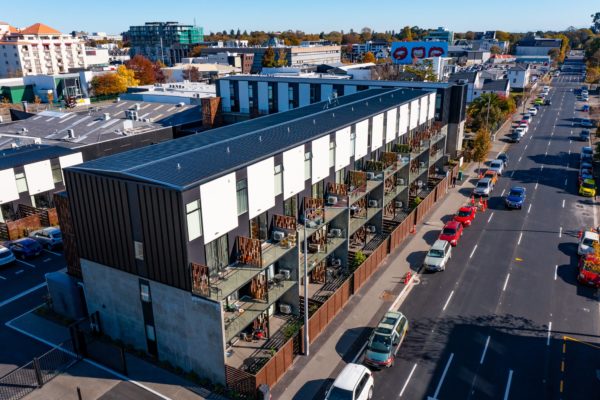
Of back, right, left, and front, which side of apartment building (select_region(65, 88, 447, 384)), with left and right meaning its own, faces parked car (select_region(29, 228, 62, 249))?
back

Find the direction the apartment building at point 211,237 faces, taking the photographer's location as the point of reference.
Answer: facing the viewer and to the right of the viewer

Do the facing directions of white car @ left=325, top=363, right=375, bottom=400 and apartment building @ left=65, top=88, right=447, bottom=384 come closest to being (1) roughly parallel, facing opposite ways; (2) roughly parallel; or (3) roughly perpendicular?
roughly perpendicular

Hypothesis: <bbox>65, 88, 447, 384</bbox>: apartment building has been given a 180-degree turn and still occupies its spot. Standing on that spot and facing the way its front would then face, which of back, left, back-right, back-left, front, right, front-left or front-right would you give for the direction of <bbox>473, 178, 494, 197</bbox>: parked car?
right

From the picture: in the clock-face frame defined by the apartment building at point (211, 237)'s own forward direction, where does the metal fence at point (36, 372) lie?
The metal fence is roughly at 4 o'clock from the apartment building.

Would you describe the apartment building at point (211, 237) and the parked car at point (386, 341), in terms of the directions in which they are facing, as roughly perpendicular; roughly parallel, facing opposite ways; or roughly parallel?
roughly perpendicular

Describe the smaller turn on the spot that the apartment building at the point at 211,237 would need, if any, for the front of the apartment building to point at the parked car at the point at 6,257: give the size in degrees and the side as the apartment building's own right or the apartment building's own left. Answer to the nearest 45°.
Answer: approximately 180°

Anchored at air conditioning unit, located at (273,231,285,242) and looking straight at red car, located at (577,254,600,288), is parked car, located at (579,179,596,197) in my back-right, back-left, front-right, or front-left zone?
front-left

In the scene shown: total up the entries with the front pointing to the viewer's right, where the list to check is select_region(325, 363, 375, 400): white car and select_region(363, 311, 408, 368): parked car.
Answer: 0

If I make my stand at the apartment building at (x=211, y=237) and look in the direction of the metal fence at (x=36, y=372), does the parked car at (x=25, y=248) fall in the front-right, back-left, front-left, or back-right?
front-right
